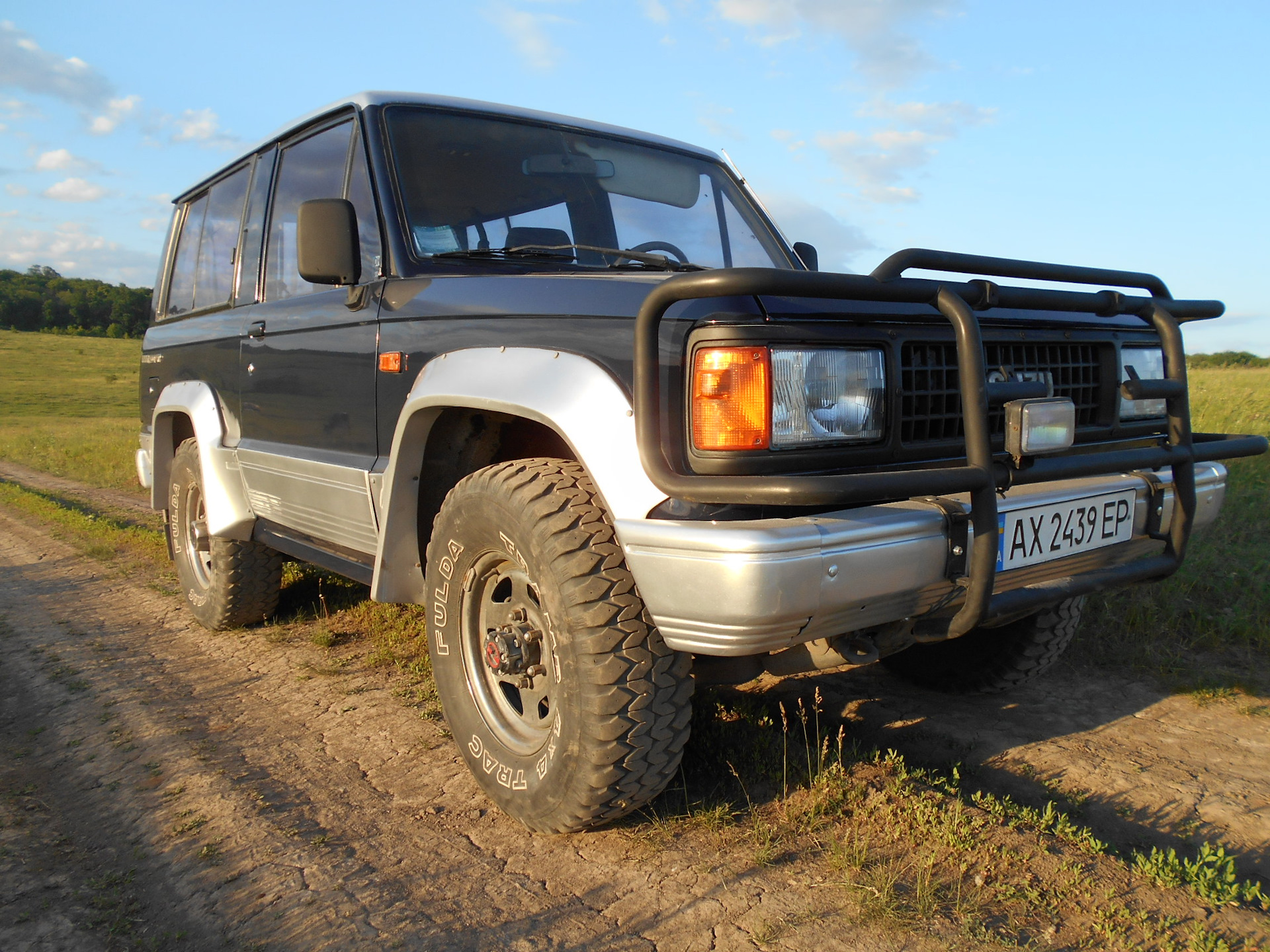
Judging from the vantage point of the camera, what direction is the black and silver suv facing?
facing the viewer and to the right of the viewer
